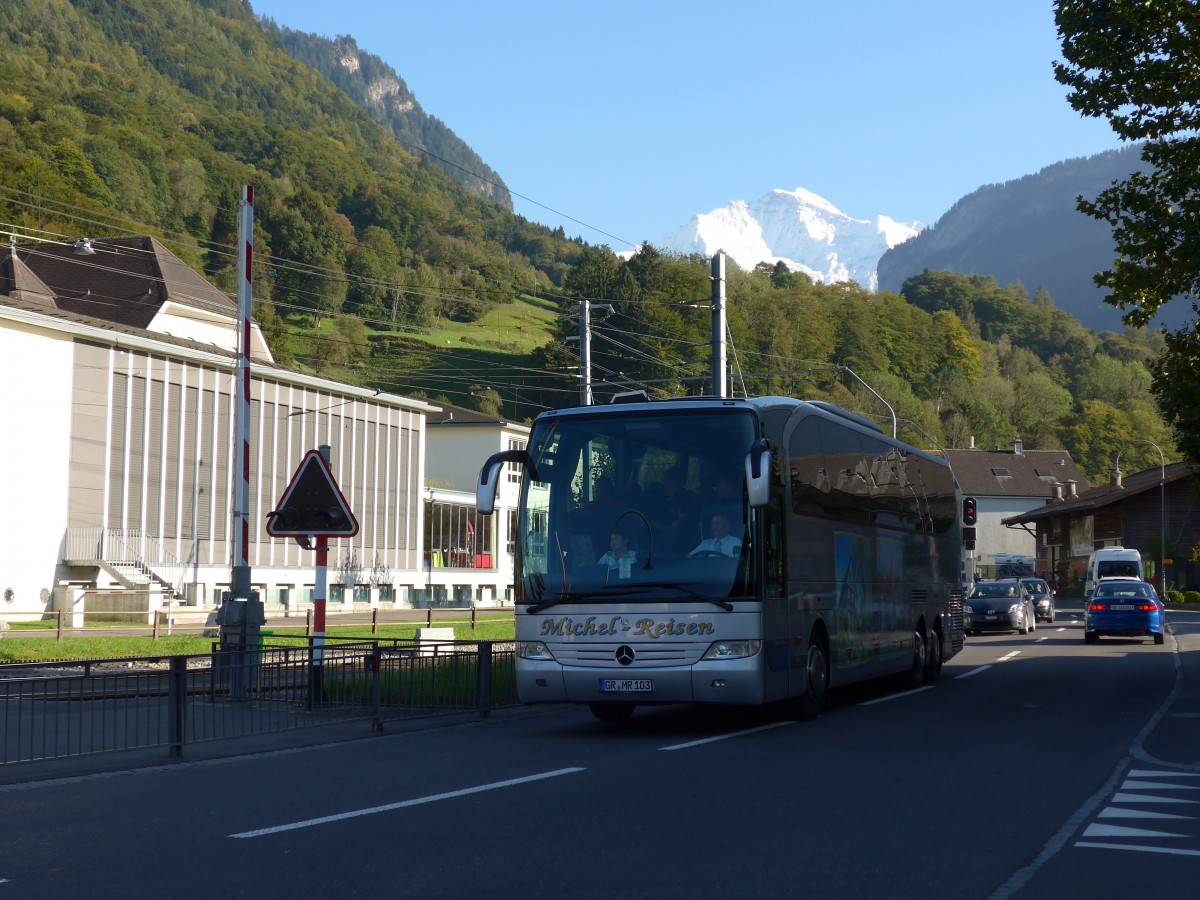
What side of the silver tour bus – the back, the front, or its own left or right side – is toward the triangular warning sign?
front

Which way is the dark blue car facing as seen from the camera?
away from the camera

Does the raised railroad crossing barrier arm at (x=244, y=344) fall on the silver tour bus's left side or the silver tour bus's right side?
on its right

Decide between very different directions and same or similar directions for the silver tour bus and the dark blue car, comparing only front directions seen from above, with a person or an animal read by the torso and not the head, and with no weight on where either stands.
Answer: very different directions

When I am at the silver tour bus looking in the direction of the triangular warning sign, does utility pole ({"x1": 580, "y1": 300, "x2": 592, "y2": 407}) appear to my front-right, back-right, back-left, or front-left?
front-right

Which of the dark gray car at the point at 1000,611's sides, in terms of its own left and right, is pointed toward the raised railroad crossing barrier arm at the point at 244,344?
front

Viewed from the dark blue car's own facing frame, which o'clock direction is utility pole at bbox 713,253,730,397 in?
The utility pole is roughly at 9 o'clock from the dark blue car.

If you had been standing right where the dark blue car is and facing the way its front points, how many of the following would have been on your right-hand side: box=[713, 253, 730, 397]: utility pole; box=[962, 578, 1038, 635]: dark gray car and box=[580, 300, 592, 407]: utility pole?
0

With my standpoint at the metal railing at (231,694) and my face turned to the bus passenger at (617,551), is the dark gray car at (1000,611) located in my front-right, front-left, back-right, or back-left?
front-left

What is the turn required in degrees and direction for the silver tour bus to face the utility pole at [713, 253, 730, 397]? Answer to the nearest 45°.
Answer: approximately 135° to its right

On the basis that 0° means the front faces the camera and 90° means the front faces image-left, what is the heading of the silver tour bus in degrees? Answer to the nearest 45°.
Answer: approximately 45°

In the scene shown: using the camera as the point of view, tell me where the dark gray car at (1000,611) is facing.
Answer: facing the viewer

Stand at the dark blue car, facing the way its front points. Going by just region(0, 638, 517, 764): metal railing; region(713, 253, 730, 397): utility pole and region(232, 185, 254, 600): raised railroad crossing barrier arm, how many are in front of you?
0

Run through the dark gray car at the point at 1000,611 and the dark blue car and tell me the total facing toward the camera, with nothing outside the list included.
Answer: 1

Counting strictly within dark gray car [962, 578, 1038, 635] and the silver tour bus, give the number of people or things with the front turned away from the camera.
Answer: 0

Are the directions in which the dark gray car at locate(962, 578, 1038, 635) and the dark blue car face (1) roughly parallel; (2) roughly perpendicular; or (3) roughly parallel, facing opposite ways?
roughly parallel, facing opposite ways

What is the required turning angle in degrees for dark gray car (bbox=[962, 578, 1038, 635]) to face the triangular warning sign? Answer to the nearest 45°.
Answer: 0° — it already faces it

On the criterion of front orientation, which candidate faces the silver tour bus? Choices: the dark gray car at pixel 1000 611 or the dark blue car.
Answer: the dark gray car

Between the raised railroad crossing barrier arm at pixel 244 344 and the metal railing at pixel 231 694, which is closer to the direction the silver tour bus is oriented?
the metal railing

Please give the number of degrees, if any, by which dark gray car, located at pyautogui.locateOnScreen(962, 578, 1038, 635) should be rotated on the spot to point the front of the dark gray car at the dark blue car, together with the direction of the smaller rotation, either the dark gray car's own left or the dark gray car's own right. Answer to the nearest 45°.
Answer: approximately 45° to the dark gray car's own left

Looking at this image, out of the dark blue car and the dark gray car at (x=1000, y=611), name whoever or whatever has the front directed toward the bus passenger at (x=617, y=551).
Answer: the dark gray car
